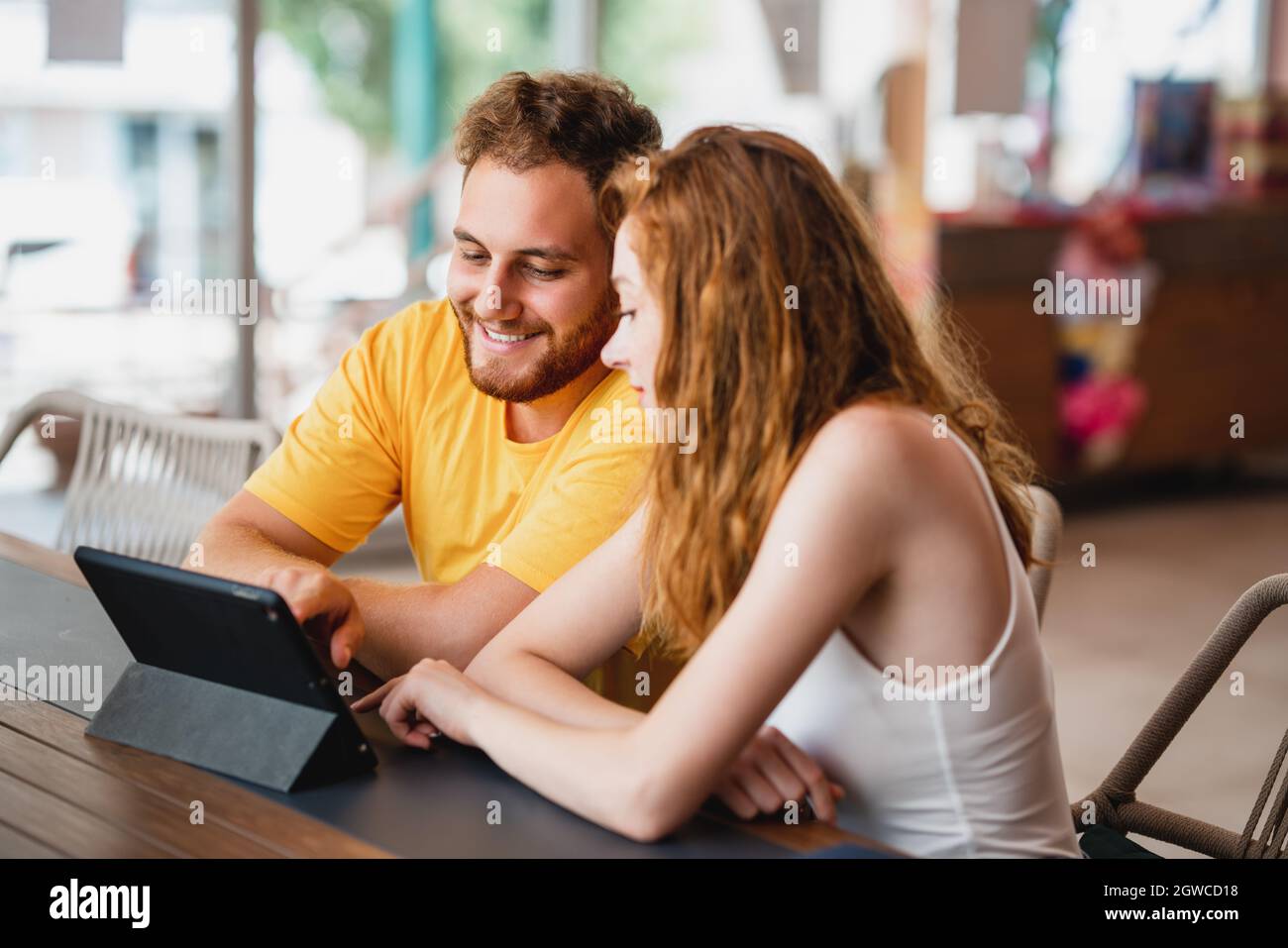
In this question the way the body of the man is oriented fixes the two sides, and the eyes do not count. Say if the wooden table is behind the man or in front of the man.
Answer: in front

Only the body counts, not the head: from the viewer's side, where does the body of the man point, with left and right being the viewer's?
facing the viewer and to the left of the viewer

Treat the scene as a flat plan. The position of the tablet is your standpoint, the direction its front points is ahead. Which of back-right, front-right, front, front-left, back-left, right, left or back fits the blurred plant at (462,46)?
front-left

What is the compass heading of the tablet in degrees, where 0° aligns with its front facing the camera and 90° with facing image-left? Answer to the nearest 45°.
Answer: approximately 225°

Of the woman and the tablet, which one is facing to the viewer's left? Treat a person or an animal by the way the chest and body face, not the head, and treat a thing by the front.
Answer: the woman

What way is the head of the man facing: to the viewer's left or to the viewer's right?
to the viewer's left

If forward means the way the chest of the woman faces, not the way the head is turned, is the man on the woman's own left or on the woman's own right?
on the woman's own right

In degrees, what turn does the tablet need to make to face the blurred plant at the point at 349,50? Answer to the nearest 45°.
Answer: approximately 45° to its left

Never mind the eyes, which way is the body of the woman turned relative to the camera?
to the viewer's left

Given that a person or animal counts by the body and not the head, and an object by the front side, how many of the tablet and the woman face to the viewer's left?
1
